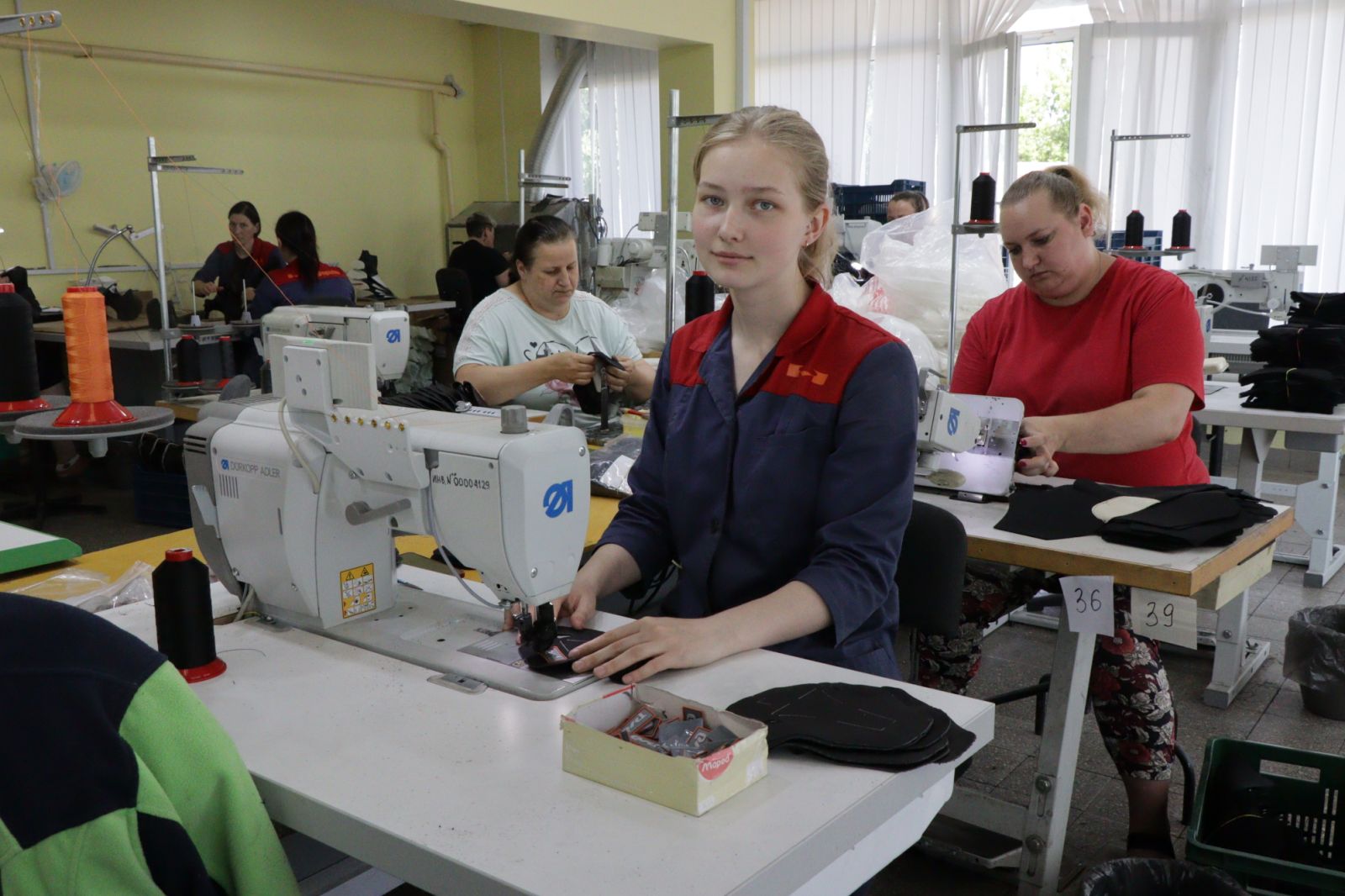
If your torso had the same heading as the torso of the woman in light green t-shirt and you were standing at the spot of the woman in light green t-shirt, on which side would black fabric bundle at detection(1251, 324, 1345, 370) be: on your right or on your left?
on your left

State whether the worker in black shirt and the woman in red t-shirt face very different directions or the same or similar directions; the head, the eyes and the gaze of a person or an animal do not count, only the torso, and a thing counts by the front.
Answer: very different directions

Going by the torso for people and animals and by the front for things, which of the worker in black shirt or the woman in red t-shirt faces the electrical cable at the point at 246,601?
the woman in red t-shirt

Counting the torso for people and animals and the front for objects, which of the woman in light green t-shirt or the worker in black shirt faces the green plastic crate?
the woman in light green t-shirt

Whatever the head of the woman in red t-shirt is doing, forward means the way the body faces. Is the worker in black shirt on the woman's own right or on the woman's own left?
on the woman's own right

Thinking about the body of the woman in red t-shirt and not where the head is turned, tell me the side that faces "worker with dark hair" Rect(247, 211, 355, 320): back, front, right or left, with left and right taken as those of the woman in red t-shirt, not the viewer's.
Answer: right

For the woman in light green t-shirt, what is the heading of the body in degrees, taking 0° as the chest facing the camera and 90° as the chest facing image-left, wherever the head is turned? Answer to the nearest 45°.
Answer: approximately 315°

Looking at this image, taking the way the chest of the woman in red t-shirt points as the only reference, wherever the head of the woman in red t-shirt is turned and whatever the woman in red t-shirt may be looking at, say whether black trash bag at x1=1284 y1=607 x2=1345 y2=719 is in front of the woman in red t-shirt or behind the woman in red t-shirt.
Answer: behind

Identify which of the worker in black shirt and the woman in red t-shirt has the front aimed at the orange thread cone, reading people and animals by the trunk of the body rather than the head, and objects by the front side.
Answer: the woman in red t-shirt

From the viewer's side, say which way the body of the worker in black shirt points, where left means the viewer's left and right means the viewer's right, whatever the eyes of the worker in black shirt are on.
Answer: facing away from the viewer and to the right of the viewer

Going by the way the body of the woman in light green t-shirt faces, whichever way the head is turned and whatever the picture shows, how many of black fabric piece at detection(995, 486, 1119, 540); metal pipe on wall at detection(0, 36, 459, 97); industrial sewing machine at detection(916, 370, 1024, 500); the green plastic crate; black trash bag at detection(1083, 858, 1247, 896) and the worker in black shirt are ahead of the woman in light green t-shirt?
4
